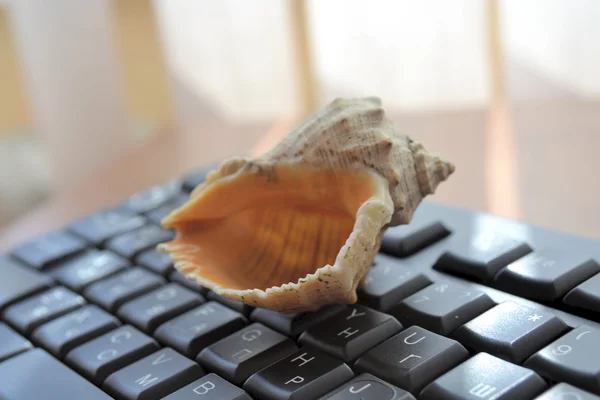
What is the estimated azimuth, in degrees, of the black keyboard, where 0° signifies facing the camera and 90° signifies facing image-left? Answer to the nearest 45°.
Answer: approximately 45°
